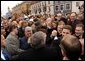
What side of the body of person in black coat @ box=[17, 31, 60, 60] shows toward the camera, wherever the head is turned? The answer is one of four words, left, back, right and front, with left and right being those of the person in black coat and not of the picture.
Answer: back

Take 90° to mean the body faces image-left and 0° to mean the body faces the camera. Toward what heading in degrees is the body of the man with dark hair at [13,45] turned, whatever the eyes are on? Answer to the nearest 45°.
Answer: approximately 270°

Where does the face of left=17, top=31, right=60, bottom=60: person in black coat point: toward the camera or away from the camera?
away from the camera

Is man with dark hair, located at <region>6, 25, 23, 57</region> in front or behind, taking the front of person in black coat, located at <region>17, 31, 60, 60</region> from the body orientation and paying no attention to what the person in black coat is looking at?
in front

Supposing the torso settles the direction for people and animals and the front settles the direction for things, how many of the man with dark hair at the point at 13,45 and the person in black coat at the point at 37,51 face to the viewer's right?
1
